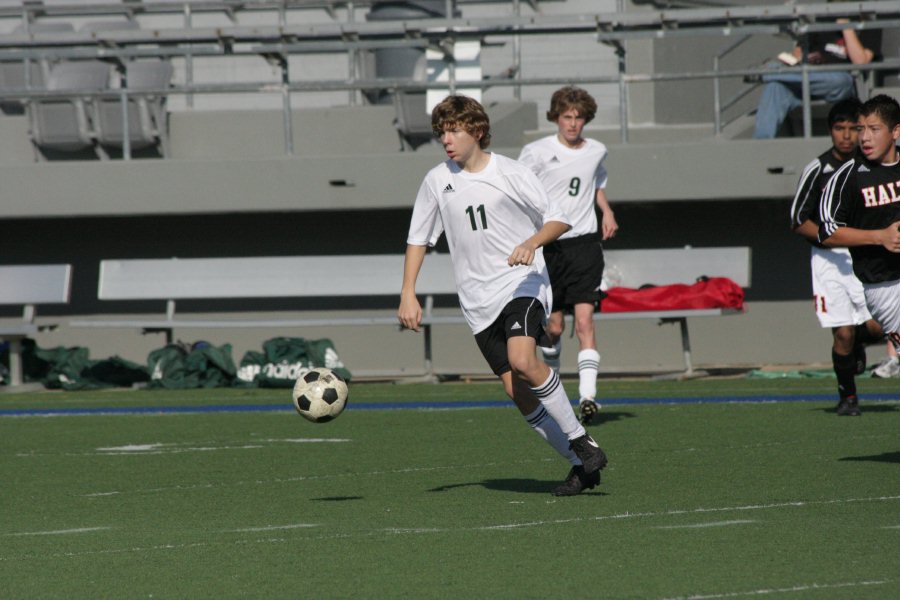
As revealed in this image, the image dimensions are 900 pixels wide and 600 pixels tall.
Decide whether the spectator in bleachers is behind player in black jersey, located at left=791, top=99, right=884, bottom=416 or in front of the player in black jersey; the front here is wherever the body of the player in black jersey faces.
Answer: behind

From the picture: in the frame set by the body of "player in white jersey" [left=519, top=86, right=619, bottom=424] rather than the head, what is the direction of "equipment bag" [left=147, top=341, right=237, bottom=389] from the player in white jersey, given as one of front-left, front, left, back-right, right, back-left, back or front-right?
back-right

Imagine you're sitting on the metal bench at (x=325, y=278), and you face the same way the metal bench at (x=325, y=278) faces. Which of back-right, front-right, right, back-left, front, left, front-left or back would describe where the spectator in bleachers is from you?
left

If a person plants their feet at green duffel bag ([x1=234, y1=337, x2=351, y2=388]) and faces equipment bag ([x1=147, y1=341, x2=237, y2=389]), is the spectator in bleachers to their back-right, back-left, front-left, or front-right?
back-right

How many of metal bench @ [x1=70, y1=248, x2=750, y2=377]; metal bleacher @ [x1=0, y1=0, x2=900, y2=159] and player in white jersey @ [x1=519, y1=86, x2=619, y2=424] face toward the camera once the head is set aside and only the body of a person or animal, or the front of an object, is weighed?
3

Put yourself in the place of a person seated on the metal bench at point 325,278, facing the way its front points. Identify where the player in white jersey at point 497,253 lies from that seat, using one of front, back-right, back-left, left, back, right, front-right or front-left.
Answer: front

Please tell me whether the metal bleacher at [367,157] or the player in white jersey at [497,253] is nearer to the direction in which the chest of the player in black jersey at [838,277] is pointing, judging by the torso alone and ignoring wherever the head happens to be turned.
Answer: the player in white jersey

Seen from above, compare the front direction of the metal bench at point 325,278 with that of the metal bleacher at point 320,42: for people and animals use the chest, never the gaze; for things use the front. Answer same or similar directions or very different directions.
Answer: same or similar directions

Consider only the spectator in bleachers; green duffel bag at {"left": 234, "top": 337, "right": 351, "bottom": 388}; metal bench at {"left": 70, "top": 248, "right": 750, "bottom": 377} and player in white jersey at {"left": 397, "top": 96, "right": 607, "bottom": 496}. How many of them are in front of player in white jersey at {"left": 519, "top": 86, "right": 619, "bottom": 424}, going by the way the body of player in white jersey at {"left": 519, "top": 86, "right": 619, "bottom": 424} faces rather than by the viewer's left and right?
1

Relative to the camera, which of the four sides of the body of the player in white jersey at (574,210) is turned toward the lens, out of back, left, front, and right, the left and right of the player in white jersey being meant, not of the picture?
front

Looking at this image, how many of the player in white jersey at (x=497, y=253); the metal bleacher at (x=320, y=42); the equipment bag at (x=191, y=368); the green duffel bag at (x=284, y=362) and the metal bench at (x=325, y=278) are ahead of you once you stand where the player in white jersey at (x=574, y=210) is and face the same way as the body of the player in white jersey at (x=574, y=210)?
1

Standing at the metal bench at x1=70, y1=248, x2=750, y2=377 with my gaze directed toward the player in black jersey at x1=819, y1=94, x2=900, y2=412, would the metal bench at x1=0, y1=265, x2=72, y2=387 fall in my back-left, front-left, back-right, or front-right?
back-right

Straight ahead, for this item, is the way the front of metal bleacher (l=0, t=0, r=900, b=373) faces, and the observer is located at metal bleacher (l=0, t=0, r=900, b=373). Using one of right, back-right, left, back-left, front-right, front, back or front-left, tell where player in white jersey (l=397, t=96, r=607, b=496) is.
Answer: front

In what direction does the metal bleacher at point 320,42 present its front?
toward the camera

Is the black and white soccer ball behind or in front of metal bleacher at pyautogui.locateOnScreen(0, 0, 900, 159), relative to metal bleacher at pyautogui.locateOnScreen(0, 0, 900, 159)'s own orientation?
in front

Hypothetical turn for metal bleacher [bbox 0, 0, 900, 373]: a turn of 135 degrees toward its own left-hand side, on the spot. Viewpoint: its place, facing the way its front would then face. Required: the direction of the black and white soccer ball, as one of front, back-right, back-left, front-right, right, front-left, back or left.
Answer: back-right

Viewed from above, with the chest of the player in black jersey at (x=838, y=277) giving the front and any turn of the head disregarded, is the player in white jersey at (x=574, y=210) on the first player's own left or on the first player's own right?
on the first player's own right

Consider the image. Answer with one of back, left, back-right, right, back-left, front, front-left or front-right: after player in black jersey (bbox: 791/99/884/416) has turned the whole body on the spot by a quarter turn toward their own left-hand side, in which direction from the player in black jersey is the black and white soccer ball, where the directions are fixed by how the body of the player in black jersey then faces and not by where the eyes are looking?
back
